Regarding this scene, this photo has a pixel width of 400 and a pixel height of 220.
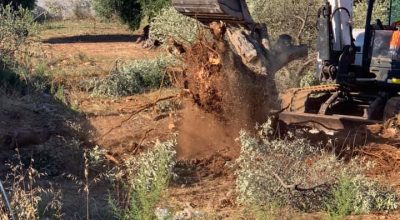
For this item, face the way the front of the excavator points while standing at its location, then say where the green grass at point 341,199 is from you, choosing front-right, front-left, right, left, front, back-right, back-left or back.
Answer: front-left

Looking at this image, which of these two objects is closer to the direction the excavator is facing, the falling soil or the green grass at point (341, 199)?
the falling soil

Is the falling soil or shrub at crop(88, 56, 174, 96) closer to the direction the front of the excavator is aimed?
the falling soil

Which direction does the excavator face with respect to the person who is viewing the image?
facing the viewer and to the left of the viewer

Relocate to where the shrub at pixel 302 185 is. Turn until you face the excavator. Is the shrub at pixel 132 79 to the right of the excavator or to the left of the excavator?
left

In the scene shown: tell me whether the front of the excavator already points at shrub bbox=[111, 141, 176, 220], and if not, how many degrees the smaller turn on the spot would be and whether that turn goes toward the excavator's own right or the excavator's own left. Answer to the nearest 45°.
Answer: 0° — it already faces it

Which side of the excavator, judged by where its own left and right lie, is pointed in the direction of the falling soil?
front

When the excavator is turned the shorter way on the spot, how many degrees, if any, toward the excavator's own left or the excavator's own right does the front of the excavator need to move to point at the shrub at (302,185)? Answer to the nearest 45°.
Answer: approximately 45° to the excavator's own left

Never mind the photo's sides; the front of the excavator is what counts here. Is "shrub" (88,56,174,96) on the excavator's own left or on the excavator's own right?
on the excavator's own right

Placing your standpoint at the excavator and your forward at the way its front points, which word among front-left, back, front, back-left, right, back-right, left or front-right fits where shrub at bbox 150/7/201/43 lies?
right
